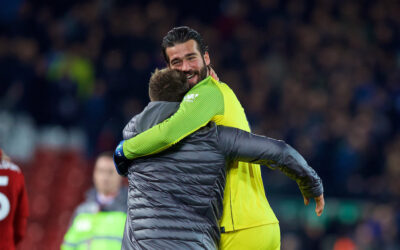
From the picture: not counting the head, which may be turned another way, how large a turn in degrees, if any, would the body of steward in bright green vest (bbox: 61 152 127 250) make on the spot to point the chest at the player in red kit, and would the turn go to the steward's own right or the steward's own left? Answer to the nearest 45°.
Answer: approximately 45° to the steward's own right

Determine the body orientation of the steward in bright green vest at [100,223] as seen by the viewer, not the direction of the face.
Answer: toward the camera

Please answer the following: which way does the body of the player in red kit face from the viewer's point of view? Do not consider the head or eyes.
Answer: away from the camera

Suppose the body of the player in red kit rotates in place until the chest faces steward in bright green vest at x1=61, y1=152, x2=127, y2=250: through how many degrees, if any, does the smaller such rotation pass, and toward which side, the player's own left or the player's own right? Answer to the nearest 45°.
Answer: approximately 45° to the player's own right

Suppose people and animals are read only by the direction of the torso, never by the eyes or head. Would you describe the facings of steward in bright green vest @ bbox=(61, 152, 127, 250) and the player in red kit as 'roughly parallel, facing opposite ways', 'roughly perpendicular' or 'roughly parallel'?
roughly parallel, facing opposite ways

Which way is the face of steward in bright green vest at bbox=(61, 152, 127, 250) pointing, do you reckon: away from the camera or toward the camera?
toward the camera
